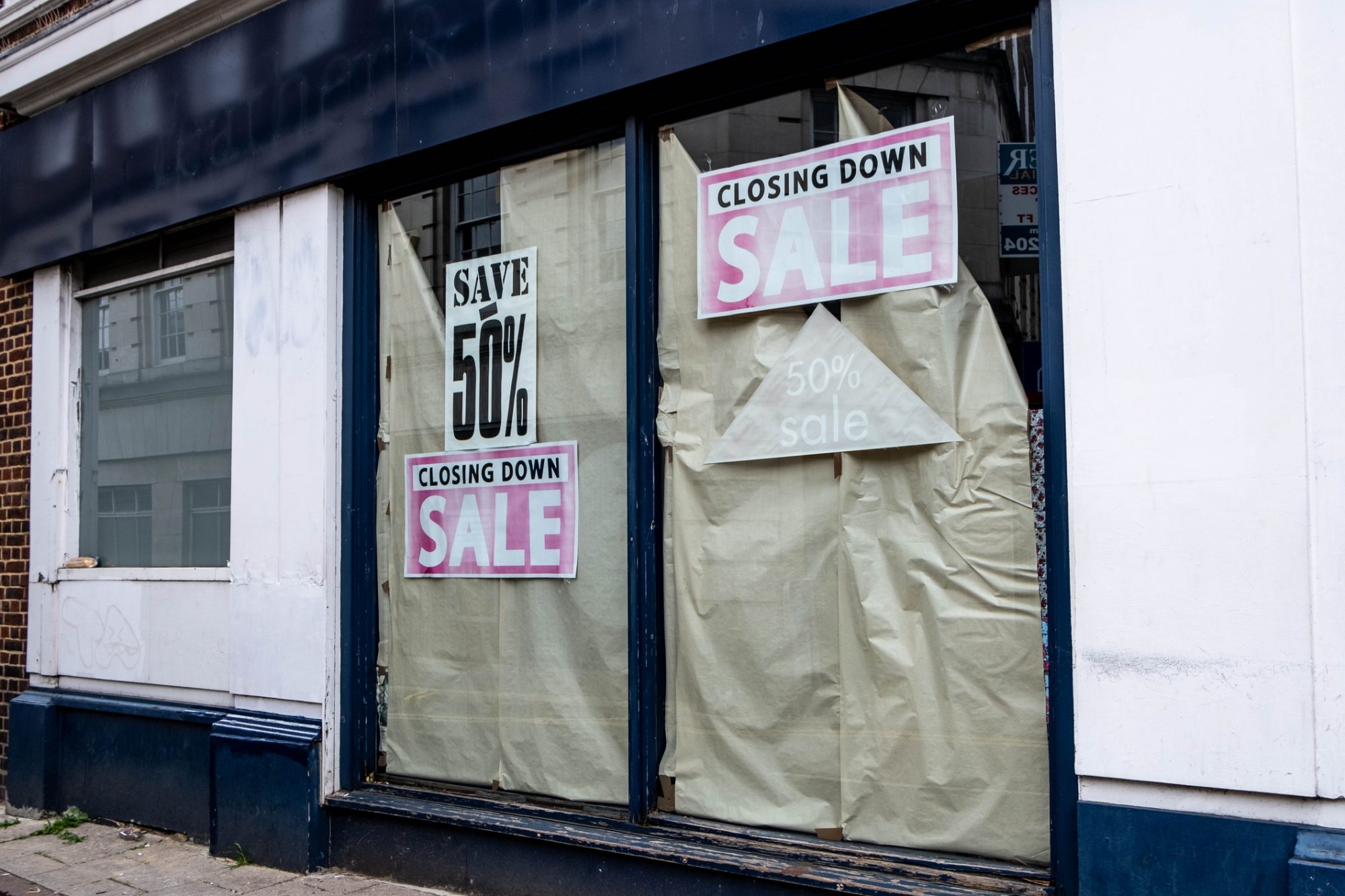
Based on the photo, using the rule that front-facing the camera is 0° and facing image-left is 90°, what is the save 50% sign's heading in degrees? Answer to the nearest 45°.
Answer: approximately 45°

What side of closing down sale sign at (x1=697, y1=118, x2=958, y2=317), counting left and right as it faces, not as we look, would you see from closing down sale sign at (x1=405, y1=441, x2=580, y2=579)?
right

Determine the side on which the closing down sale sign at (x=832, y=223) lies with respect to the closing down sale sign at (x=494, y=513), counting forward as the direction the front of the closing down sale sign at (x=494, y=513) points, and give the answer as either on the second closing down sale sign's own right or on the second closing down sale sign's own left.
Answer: on the second closing down sale sign's own left

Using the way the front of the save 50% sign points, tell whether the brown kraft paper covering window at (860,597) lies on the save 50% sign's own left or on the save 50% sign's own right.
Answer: on the save 50% sign's own left

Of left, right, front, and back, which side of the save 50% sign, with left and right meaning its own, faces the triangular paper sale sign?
left

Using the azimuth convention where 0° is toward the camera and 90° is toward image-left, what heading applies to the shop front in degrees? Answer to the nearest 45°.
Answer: approximately 45°

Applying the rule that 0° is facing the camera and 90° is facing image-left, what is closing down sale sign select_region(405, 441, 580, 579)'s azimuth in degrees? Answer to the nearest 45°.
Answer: approximately 45°
